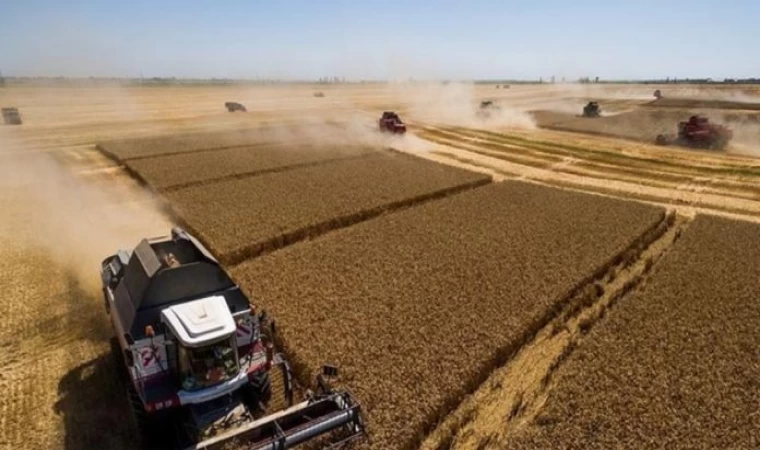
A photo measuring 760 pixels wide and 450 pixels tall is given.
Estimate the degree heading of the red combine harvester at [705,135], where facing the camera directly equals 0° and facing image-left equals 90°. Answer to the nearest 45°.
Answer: approximately 90°
